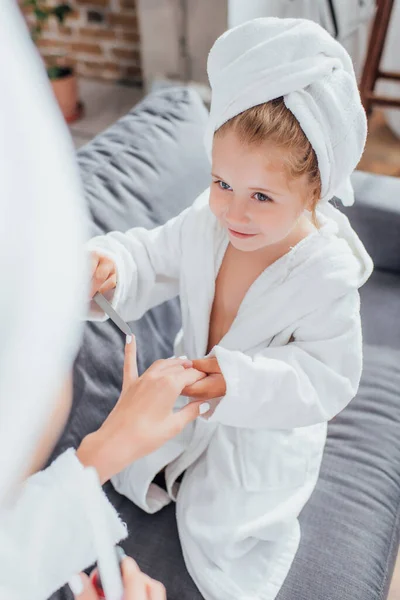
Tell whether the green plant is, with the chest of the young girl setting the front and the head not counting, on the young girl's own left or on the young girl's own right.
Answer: on the young girl's own right

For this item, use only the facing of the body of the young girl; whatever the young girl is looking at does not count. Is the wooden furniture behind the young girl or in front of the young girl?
behind

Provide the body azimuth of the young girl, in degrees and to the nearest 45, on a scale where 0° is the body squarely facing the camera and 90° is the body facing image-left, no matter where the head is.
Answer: approximately 45°

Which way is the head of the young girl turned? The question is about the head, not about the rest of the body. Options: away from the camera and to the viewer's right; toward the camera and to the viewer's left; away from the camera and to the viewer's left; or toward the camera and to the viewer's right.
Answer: toward the camera and to the viewer's left

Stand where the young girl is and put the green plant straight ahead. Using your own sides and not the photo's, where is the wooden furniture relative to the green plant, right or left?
right
